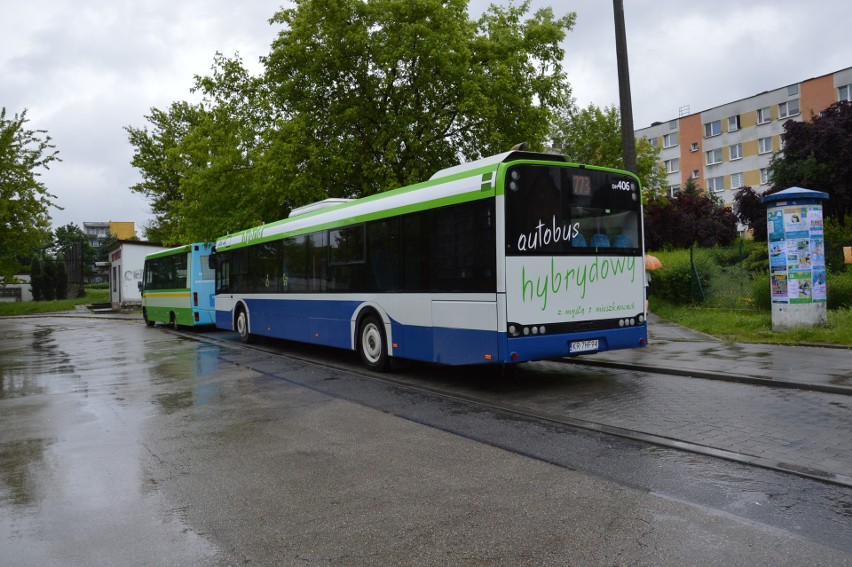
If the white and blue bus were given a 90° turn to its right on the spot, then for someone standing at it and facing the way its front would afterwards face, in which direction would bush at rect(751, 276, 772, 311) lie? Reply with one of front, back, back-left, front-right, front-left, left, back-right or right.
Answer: front

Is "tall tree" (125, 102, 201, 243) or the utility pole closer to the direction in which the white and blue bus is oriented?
the tall tree

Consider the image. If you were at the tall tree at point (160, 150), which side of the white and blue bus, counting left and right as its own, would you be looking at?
front

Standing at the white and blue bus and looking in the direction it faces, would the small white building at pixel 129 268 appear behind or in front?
in front

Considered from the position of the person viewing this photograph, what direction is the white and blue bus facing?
facing away from the viewer and to the left of the viewer

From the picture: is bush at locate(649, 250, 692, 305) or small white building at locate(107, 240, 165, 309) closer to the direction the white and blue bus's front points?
the small white building

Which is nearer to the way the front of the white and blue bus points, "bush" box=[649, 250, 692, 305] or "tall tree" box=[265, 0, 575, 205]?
the tall tree

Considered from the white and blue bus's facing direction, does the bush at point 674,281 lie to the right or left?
on its right
